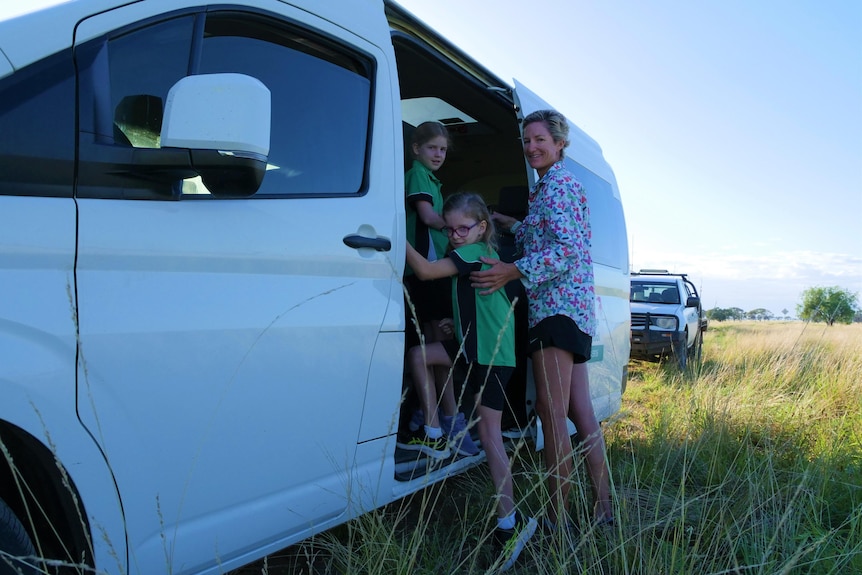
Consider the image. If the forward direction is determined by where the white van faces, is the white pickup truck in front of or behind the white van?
behind

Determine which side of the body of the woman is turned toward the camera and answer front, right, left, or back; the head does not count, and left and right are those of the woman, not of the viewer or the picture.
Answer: left

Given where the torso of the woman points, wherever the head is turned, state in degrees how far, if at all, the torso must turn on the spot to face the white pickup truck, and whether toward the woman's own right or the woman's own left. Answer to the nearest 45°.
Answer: approximately 90° to the woman's own right

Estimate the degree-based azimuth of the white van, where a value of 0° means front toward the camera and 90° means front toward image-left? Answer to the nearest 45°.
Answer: approximately 45°
